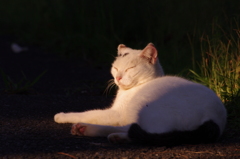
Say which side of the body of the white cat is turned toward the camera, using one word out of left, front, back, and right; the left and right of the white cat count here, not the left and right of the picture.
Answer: left
